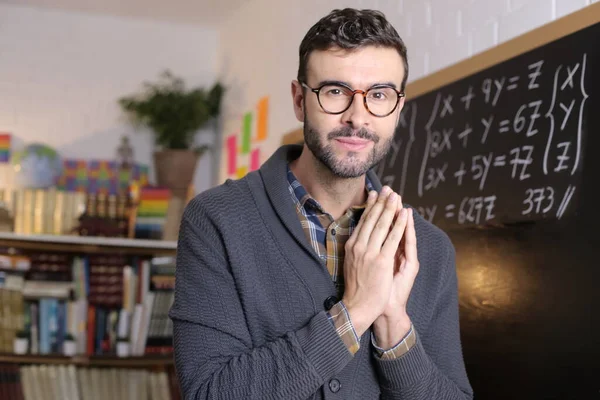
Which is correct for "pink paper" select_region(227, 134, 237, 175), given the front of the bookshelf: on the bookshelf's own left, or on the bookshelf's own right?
on the bookshelf's own left

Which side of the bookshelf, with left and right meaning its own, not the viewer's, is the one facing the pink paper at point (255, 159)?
left

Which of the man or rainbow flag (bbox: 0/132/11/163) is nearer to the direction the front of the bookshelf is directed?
the man

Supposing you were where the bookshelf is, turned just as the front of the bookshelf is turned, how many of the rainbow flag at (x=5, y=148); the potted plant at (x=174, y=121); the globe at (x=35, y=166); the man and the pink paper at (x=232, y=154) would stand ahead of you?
1

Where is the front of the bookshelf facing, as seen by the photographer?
facing the viewer

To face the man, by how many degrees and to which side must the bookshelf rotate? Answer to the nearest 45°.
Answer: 0° — it already faces them

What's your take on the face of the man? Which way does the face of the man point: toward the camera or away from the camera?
toward the camera

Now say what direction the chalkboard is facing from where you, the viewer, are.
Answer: facing the viewer and to the left of the viewer

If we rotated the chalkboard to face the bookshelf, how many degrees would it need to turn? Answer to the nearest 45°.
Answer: approximately 90° to its right
